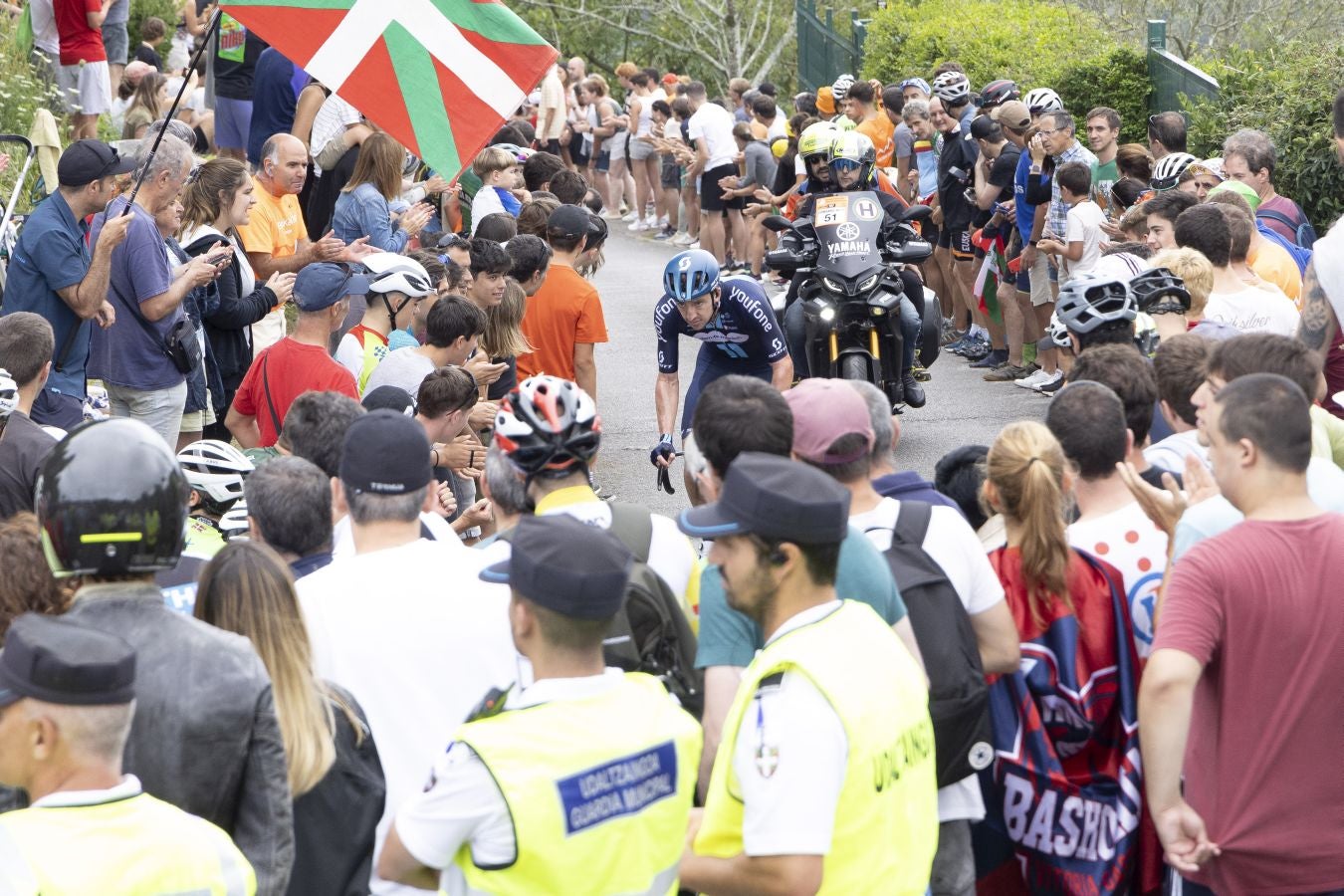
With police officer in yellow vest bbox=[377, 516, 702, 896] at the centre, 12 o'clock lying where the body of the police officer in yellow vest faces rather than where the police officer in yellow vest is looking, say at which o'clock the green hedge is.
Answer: The green hedge is roughly at 2 o'clock from the police officer in yellow vest.

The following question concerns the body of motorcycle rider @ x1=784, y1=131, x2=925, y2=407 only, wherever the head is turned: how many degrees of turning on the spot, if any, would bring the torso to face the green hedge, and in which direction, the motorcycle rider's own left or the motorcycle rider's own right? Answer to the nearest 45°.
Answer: approximately 180°

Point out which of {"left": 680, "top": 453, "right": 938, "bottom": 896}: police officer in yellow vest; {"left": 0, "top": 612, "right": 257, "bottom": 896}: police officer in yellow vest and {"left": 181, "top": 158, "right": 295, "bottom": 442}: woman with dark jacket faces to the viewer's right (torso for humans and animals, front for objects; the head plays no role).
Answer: the woman with dark jacket

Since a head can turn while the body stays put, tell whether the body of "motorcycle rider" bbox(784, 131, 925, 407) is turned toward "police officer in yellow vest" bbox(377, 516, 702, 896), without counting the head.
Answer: yes

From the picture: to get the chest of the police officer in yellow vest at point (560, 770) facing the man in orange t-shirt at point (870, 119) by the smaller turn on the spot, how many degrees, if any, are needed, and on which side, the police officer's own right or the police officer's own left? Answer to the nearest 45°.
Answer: approximately 45° to the police officer's own right

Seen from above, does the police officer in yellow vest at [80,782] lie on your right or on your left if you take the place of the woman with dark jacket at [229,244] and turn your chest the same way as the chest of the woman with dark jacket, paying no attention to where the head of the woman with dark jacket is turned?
on your right

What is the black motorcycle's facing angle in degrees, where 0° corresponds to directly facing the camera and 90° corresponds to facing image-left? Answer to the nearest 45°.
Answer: approximately 0°

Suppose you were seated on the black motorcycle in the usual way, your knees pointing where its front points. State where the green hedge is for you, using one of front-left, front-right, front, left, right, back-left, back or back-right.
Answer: back

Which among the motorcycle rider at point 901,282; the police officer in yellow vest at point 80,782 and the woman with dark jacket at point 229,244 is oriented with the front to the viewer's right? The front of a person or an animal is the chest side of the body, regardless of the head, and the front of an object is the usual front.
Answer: the woman with dark jacket

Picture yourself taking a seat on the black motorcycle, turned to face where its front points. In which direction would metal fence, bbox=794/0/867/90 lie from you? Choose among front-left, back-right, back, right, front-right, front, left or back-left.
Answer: back

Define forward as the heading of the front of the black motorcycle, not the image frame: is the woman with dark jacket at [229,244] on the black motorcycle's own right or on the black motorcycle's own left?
on the black motorcycle's own right

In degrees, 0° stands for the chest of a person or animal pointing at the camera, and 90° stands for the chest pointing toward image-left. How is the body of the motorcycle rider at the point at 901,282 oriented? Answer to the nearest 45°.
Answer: approximately 0°

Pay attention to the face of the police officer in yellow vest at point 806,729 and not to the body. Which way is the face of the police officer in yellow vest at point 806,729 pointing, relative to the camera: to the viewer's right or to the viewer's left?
to the viewer's left
